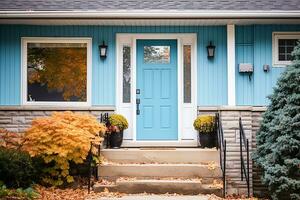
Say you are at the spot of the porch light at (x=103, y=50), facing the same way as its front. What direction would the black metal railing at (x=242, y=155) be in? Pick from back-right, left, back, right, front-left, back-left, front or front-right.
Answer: front-left

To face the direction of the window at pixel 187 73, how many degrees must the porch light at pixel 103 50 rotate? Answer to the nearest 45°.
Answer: approximately 90° to its left

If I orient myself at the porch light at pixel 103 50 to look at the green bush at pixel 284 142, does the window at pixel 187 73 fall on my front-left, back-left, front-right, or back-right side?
front-left

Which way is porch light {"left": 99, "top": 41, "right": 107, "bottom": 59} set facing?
toward the camera

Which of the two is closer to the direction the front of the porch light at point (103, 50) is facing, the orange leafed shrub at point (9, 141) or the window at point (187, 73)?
the orange leafed shrub

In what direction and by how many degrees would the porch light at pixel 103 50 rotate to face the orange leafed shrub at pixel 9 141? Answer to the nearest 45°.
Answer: approximately 45° to its right

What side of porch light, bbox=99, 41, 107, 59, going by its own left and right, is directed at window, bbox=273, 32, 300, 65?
left

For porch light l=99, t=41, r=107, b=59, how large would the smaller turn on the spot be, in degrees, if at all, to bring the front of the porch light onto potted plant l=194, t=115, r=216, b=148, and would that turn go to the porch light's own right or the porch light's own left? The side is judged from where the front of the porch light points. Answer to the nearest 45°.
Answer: approximately 45° to the porch light's own left

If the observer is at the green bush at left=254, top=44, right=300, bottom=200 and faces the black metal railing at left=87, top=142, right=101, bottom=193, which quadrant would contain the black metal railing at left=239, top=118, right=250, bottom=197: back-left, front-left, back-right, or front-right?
front-right
